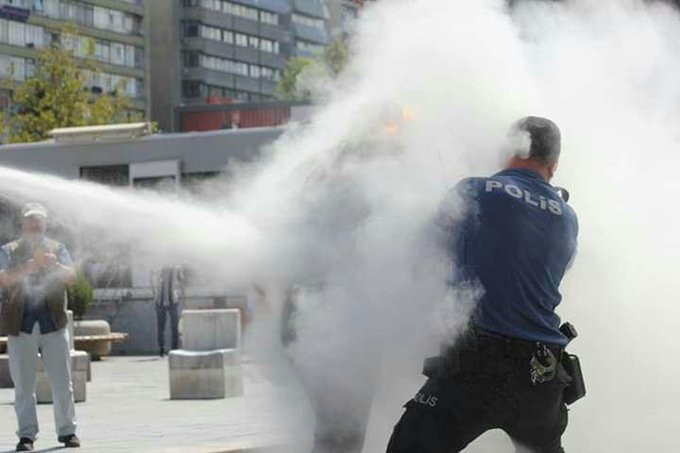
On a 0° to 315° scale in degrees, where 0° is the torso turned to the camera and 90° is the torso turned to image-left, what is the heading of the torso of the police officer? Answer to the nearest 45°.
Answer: approximately 135°

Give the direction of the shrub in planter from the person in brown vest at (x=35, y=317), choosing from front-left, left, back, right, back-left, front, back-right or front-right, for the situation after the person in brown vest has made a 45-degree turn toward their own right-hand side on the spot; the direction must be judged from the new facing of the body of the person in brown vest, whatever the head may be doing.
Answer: back-right

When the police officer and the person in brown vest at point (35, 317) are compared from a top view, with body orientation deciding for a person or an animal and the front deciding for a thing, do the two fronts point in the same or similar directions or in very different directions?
very different directions

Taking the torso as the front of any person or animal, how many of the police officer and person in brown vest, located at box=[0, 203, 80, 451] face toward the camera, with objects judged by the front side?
1

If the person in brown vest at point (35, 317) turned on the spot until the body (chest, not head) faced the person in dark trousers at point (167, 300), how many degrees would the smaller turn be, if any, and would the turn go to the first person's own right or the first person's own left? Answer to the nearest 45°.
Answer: approximately 180°

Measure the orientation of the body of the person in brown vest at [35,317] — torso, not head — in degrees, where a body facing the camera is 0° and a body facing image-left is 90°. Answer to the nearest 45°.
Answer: approximately 0°

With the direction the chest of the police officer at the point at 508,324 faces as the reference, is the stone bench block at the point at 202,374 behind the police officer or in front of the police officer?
in front

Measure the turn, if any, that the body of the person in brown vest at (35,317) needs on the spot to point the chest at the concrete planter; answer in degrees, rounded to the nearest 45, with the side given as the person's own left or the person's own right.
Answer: approximately 180°

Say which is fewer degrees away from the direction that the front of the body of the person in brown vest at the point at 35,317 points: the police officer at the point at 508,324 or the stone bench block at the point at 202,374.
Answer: the police officer
